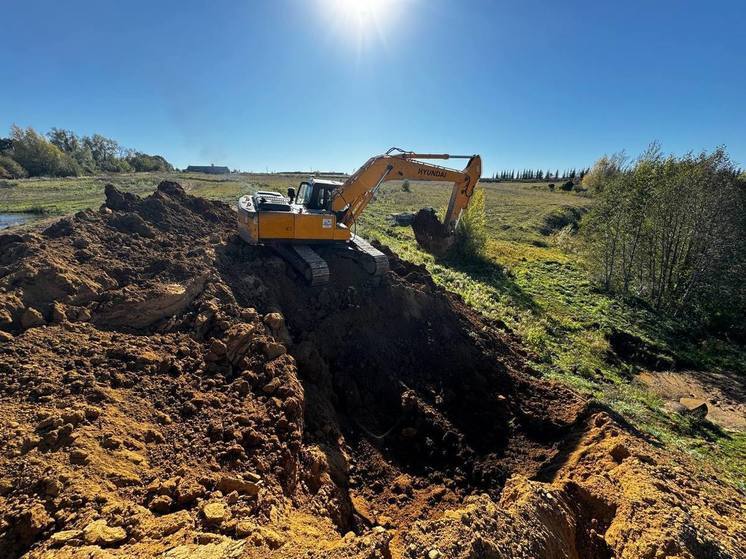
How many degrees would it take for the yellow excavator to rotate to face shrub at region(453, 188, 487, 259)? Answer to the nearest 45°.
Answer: approximately 45° to its left

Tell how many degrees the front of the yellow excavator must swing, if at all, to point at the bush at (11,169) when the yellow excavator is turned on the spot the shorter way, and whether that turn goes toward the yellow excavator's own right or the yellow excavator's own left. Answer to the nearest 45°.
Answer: approximately 135° to the yellow excavator's own left

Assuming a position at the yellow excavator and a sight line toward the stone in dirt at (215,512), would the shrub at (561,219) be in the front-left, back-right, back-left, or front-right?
back-left

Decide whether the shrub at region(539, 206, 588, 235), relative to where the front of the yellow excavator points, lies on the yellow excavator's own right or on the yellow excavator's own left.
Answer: on the yellow excavator's own left

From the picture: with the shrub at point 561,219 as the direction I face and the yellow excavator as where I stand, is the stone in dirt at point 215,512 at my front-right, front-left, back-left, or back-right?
back-right

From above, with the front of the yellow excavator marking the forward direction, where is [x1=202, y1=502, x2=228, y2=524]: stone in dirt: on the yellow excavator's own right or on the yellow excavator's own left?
on the yellow excavator's own right

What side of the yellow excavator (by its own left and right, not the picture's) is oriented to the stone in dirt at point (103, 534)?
right

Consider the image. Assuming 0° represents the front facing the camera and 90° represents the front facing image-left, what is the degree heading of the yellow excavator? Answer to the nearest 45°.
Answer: approximately 270°

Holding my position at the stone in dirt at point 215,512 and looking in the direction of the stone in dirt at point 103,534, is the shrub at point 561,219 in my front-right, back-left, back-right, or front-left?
back-right
